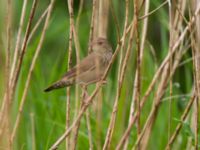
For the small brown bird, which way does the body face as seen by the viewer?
to the viewer's right

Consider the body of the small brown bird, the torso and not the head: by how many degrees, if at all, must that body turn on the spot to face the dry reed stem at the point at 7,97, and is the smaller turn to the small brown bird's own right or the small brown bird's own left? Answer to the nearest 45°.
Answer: approximately 135° to the small brown bird's own right
